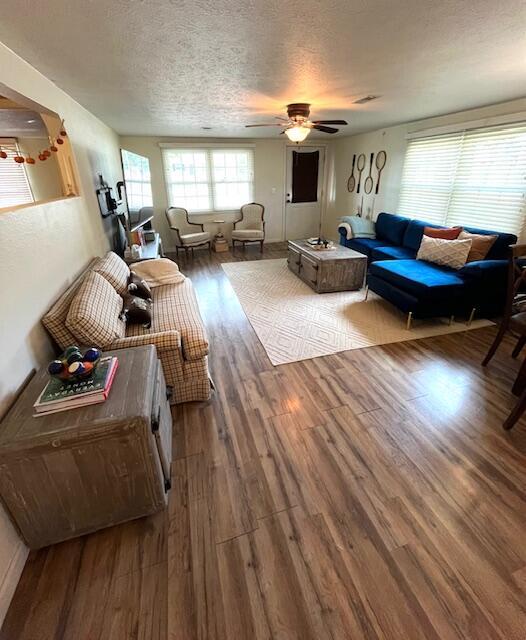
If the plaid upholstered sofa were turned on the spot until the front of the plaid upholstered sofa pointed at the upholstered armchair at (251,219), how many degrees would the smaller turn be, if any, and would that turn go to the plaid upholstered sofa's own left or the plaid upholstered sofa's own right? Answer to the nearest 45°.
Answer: approximately 45° to the plaid upholstered sofa's own left

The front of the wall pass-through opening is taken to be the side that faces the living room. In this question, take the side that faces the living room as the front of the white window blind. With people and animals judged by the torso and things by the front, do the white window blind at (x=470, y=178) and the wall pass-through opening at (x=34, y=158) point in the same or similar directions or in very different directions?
very different directions

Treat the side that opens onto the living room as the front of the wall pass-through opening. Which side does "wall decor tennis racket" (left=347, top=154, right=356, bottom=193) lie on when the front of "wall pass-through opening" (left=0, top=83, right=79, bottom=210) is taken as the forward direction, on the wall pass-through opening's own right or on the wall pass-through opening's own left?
on the wall pass-through opening's own left

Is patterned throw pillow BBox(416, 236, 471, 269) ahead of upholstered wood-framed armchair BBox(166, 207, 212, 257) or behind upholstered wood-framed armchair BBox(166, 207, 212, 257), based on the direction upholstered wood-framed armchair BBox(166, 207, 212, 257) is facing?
ahead

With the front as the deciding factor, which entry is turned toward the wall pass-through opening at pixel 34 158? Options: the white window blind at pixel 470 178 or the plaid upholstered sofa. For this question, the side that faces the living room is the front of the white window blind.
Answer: the white window blind

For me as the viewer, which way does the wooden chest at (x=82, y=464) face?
facing to the right of the viewer

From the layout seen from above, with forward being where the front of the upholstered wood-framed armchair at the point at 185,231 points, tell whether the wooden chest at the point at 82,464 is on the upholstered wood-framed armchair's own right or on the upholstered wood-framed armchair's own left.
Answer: on the upholstered wood-framed armchair's own right

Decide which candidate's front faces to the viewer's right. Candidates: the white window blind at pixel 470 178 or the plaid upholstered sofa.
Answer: the plaid upholstered sofa

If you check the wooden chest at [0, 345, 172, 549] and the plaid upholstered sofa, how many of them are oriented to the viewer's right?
2

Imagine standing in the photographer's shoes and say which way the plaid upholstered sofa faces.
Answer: facing to the right of the viewer

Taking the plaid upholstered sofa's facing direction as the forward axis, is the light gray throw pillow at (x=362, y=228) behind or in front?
in front

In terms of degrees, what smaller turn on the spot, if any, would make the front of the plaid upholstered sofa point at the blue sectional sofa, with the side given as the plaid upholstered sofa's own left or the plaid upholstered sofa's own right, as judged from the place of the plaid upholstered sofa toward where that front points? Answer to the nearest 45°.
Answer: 0° — it already faces it

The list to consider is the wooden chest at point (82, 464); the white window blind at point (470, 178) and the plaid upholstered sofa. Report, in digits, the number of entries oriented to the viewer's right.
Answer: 2

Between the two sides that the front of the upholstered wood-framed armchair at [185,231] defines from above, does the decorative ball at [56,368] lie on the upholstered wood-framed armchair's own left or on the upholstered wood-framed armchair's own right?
on the upholstered wood-framed armchair's own right

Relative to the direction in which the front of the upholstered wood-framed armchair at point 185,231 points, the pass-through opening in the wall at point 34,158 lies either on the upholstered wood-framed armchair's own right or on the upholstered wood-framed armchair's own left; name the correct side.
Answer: on the upholstered wood-framed armchair's own right

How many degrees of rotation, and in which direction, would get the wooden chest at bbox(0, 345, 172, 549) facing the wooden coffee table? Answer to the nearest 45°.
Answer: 0° — it already faces it

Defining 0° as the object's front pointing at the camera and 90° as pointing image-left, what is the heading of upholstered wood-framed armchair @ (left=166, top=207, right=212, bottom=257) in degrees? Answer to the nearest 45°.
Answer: approximately 315°
